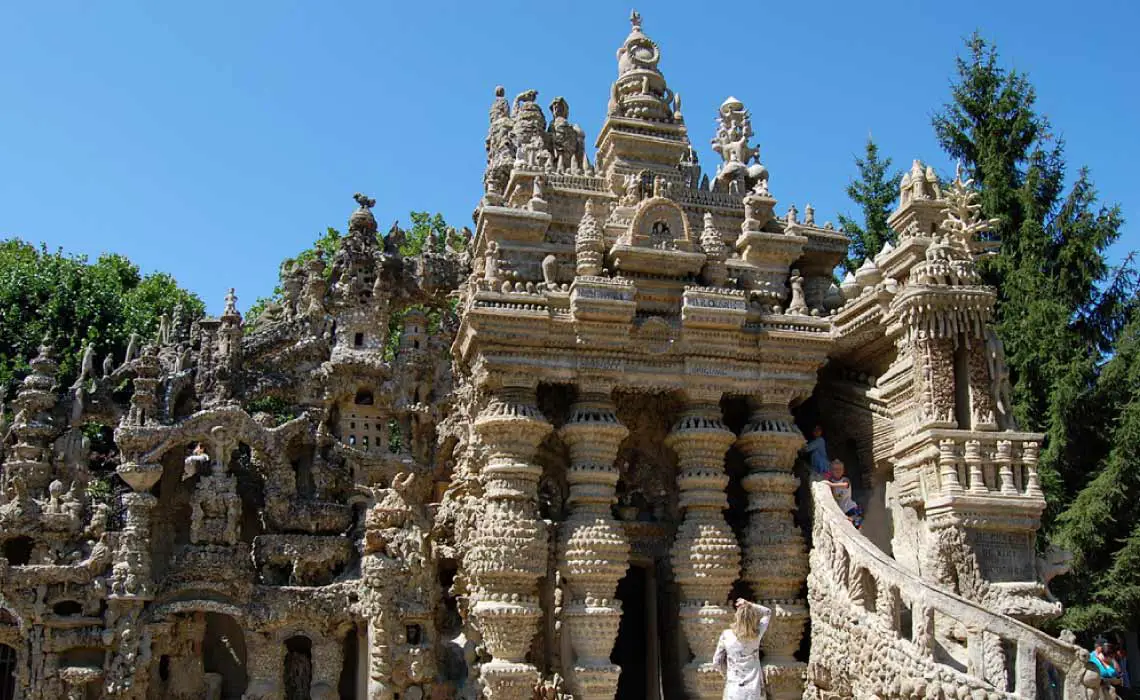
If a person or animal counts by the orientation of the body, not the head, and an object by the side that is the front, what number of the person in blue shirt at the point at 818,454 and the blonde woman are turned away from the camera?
1

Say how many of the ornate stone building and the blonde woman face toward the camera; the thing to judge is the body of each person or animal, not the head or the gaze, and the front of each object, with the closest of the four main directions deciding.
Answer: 1

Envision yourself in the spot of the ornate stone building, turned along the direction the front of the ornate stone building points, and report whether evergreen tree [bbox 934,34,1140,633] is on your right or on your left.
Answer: on your left

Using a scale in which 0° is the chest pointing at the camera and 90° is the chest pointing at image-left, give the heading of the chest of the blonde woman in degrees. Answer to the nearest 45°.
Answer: approximately 180°

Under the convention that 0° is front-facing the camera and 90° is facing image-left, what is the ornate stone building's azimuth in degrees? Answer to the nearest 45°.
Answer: approximately 0°
